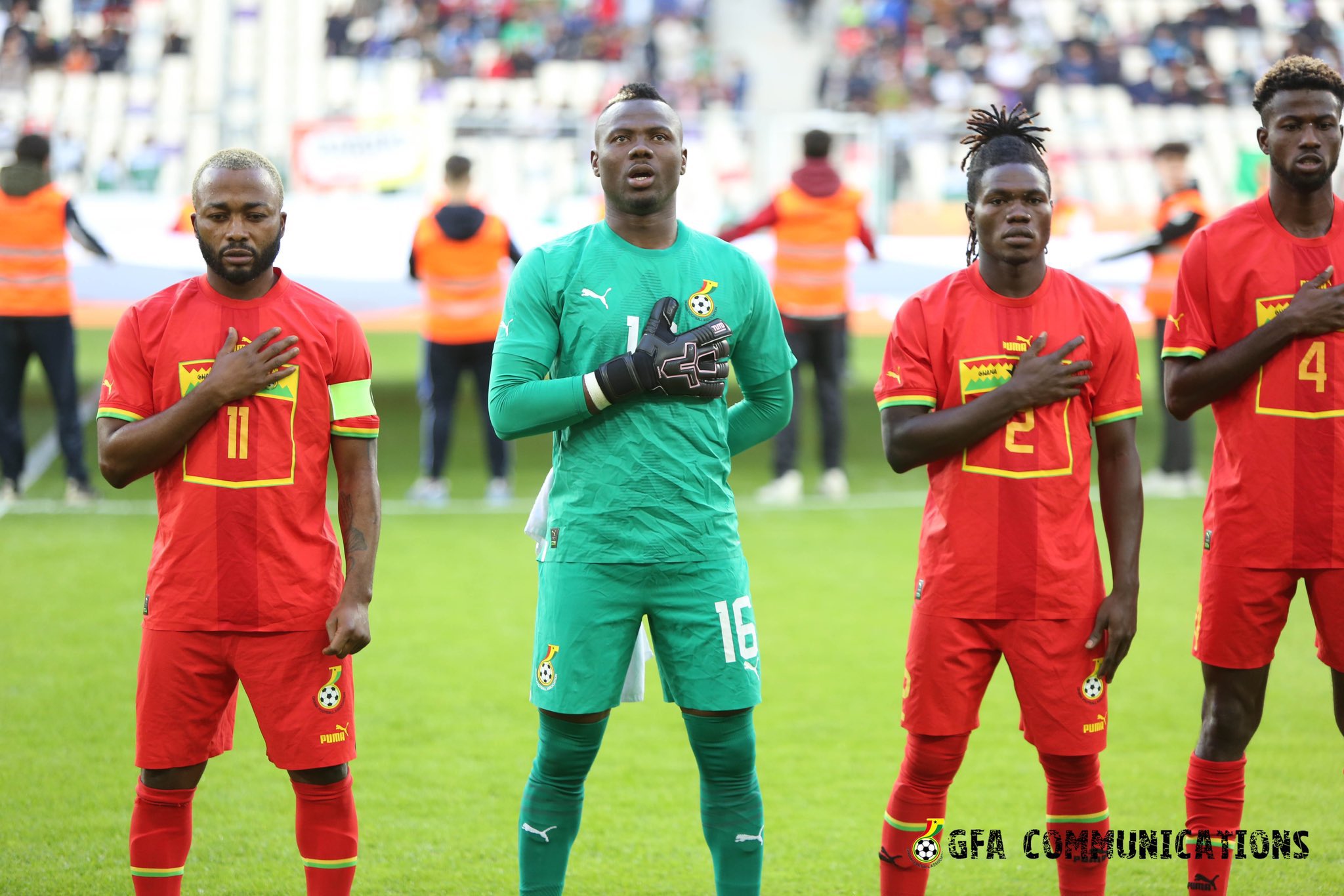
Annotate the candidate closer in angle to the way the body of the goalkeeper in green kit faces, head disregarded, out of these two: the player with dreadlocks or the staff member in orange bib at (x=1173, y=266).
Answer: the player with dreadlocks

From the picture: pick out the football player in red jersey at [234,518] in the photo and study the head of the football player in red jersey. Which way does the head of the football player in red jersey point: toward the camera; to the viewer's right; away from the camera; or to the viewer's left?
toward the camera

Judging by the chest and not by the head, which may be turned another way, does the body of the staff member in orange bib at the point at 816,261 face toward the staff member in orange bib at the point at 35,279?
no

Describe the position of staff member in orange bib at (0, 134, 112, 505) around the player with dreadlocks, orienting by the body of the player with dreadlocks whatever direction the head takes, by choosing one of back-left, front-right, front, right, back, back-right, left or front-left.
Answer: back-right

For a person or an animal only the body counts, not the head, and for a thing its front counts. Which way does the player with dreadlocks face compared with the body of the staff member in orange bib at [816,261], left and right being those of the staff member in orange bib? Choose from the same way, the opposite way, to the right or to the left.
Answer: the opposite way

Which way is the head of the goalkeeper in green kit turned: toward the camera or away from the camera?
toward the camera

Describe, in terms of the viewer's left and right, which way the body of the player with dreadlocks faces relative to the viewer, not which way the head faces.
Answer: facing the viewer

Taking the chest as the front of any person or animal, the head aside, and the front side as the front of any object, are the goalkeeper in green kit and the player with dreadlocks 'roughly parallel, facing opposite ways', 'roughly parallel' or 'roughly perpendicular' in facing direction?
roughly parallel

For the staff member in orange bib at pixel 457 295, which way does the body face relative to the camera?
away from the camera

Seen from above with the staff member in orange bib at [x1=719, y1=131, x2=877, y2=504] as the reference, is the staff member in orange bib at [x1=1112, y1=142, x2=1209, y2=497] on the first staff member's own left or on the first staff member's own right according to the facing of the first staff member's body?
on the first staff member's own right

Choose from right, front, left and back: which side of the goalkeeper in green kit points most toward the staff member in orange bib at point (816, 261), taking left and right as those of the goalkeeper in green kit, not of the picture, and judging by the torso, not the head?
back

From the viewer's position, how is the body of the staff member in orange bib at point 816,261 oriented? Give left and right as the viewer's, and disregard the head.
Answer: facing away from the viewer

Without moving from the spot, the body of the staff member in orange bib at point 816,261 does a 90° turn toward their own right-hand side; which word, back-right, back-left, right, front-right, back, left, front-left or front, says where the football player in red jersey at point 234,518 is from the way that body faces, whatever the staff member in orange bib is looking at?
right

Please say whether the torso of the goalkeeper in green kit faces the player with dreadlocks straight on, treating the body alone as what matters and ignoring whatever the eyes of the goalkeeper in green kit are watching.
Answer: no

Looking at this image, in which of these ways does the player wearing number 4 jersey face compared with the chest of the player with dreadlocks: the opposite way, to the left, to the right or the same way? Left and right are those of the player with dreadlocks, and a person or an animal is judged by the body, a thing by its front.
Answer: the same way

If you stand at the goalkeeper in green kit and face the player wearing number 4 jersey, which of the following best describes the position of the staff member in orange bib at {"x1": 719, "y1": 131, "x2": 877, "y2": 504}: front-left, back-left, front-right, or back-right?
front-left
